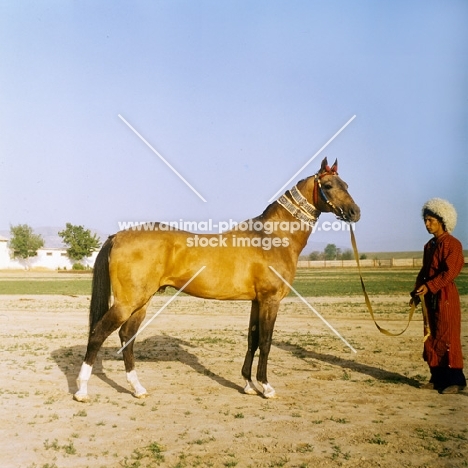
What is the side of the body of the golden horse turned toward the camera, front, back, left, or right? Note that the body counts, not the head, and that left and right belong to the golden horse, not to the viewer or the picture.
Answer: right

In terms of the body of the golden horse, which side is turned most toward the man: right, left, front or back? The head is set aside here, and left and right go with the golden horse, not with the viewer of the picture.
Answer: front
